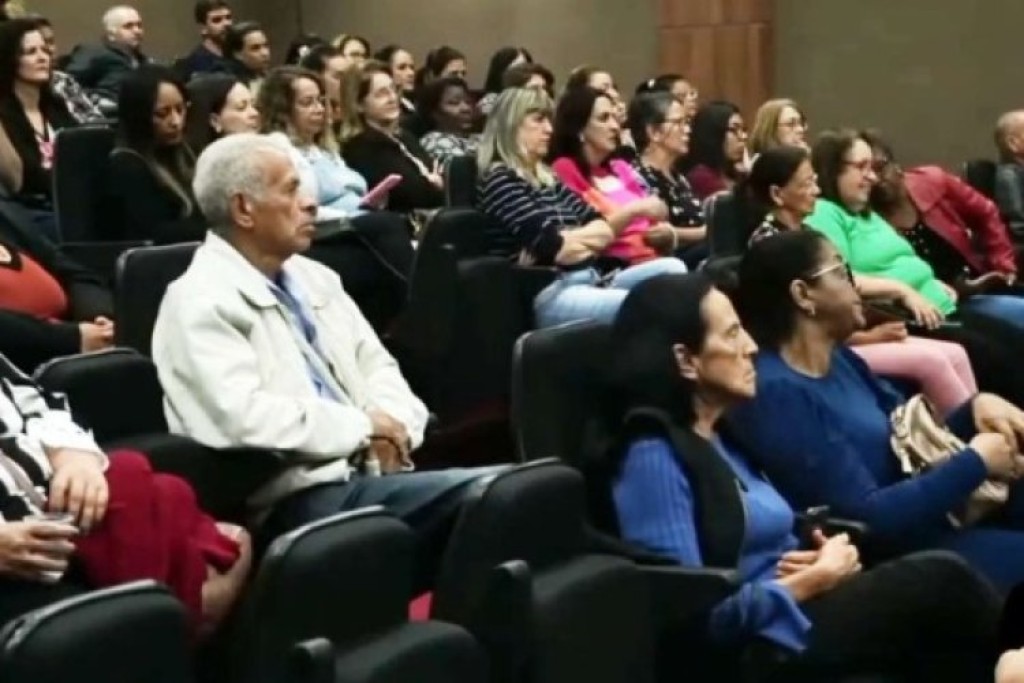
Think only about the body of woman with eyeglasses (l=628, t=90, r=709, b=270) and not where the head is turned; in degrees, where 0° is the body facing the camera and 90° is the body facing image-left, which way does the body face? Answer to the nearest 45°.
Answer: approximately 270°

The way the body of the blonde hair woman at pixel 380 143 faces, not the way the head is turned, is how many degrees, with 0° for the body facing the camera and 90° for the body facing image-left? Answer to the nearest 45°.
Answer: approximately 315°

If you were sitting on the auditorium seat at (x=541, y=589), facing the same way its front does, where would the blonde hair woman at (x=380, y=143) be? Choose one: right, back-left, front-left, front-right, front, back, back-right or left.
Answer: back-left

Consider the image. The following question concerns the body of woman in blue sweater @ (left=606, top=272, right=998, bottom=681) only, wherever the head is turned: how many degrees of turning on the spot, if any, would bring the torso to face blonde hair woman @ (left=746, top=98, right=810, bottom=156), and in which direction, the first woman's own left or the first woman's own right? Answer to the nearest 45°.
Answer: approximately 90° to the first woman's own left

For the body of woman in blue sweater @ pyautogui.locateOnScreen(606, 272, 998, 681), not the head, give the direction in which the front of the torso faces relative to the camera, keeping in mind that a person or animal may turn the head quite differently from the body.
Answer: to the viewer's right

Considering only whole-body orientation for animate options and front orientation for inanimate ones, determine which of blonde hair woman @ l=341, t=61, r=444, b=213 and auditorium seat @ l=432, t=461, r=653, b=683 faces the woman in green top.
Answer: the blonde hair woman

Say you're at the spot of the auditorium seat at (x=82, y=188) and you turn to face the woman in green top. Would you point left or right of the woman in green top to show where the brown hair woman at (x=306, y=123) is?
left
